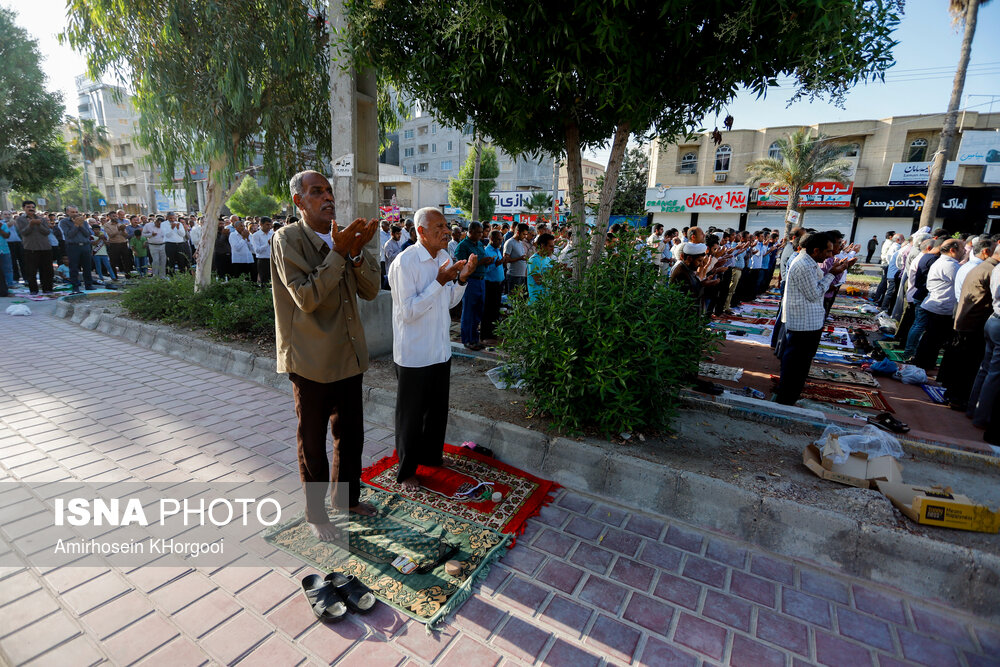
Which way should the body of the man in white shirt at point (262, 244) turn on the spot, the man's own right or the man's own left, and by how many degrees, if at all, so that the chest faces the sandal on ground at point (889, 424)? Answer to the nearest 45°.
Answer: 0° — they already face it

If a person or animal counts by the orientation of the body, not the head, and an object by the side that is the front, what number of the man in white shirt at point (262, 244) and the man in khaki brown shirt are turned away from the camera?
0

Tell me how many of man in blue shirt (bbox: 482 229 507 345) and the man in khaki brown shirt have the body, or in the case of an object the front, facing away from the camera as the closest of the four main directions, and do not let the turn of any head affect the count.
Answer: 0

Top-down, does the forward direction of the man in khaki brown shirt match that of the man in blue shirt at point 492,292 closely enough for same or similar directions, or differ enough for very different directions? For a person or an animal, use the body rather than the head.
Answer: same or similar directions
